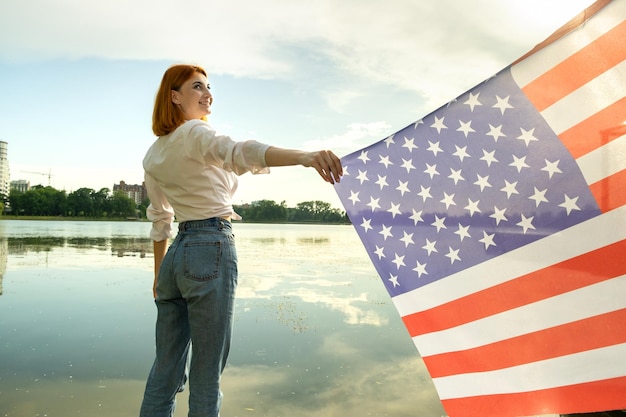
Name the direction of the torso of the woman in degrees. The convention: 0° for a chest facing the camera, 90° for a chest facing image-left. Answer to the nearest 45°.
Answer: approximately 225°
